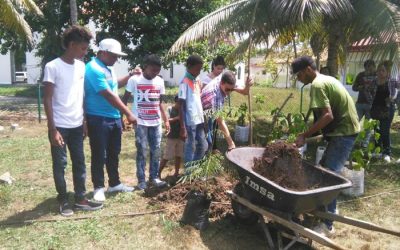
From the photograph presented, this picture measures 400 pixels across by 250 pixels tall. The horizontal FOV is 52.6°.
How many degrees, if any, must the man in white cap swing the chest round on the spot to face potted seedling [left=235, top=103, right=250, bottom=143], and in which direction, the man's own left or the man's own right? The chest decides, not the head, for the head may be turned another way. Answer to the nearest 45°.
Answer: approximately 90° to the man's own left

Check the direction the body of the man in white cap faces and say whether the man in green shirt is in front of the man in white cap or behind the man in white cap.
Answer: in front

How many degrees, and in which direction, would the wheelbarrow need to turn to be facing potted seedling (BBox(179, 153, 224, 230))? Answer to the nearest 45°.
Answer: approximately 45° to its left

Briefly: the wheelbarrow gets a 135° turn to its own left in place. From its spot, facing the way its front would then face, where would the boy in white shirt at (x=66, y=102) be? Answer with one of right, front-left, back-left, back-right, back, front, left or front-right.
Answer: right

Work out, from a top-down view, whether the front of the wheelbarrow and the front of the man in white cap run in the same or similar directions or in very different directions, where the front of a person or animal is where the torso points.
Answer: very different directions

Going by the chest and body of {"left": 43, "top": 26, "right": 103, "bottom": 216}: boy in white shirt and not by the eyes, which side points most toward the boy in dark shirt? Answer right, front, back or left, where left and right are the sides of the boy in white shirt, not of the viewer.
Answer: left

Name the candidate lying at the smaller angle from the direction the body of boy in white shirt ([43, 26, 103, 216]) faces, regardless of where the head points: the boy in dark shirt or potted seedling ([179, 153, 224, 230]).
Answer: the potted seedling

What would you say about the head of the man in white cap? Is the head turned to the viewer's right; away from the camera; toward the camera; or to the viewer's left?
to the viewer's right

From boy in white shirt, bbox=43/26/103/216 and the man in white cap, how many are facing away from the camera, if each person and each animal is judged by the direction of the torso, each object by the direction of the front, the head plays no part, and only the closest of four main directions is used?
0

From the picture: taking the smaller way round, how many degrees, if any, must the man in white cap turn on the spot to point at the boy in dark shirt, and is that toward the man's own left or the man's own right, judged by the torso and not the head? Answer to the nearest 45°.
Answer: approximately 90° to the man's own left

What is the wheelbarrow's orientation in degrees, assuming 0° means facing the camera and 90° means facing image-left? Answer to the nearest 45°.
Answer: approximately 135°

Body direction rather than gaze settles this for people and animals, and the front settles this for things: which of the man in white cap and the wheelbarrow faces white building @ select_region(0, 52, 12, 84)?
the wheelbarrow
